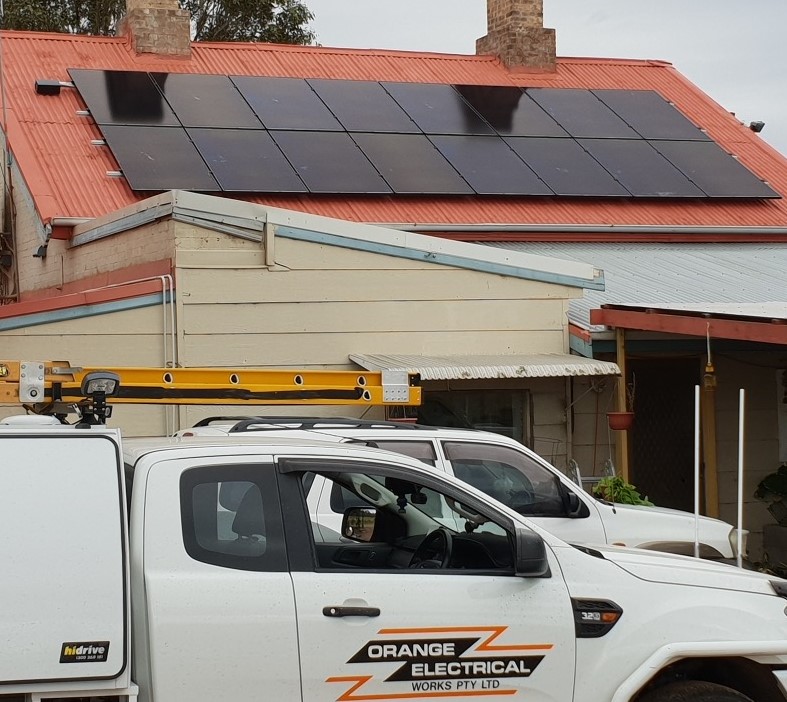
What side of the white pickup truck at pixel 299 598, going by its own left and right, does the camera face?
right

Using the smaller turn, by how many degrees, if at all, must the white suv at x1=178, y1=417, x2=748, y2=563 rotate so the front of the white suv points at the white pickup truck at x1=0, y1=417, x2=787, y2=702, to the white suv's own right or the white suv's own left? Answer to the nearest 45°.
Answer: approximately 90° to the white suv's own right

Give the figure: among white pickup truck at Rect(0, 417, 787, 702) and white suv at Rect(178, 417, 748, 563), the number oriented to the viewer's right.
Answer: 2

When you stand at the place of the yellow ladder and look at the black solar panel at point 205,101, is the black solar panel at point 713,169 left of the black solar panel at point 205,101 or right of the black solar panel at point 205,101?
right

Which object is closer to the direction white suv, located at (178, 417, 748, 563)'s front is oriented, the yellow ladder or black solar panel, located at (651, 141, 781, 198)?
the black solar panel

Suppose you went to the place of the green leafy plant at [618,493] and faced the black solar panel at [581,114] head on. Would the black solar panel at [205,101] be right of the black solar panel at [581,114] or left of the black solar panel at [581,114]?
left

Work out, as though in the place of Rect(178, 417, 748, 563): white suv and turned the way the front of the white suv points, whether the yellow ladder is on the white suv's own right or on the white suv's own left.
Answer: on the white suv's own right

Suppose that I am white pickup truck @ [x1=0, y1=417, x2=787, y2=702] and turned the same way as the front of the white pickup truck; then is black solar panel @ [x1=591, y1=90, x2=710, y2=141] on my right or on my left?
on my left

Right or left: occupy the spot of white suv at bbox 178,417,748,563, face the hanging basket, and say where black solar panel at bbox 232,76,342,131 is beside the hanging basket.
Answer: left

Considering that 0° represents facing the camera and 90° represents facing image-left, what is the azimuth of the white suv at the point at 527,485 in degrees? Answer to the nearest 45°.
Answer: approximately 270°

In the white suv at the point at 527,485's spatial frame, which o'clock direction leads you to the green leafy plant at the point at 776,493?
The green leafy plant is roughly at 10 o'clock from the white suv.

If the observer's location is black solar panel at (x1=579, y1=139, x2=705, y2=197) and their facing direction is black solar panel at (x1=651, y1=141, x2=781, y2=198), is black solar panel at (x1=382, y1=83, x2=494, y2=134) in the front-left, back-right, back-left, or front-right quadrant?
back-left
